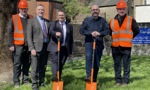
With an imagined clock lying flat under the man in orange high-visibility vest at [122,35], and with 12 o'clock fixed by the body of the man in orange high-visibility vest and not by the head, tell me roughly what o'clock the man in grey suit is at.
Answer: The man in grey suit is roughly at 2 o'clock from the man in orange high-visibility vest.

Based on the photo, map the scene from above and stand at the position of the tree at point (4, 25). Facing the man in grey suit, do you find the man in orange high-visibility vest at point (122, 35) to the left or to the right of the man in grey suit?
left

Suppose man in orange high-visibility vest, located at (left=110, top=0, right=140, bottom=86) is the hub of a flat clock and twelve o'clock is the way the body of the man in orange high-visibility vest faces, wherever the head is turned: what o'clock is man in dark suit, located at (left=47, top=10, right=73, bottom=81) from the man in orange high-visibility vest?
The man in dark suit is roughly at 2 o'clock from the man in orange high-visibility vest.

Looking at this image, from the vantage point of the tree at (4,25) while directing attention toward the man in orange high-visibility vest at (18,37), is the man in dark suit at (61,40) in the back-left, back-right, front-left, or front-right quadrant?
front-left

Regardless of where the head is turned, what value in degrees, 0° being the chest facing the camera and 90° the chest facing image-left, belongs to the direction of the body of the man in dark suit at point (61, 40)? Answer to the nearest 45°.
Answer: approximately 0°

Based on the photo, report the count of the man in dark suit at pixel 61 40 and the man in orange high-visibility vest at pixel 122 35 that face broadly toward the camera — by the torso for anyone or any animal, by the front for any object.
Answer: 2

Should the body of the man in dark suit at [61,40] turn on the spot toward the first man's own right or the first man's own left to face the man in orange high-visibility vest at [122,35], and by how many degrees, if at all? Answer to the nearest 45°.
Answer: approximately 90° to the first man's own left

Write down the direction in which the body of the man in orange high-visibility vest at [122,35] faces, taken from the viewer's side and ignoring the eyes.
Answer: toward the camera

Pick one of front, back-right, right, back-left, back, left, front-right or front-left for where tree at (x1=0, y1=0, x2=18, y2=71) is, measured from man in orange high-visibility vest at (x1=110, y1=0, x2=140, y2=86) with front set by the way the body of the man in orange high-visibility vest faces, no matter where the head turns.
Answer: right

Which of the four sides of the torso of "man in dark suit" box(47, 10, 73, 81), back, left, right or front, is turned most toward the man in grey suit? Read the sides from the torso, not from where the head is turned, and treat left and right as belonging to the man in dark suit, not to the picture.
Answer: right

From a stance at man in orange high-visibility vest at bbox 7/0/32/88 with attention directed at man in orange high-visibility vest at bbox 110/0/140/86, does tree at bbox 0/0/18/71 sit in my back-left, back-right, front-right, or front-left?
back-left

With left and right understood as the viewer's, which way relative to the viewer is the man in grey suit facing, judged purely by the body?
facing the viewer and to the right of the viewer

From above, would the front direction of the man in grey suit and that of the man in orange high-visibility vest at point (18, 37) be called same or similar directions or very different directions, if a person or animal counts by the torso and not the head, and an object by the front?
same or similar directions

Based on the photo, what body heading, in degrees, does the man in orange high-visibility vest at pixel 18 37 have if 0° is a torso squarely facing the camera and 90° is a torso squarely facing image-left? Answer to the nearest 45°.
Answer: approximately 315°

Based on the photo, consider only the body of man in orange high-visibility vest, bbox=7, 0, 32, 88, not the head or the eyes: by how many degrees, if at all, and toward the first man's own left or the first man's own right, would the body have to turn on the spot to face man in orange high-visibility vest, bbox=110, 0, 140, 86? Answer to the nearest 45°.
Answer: approximately 45° to the first man's own left
